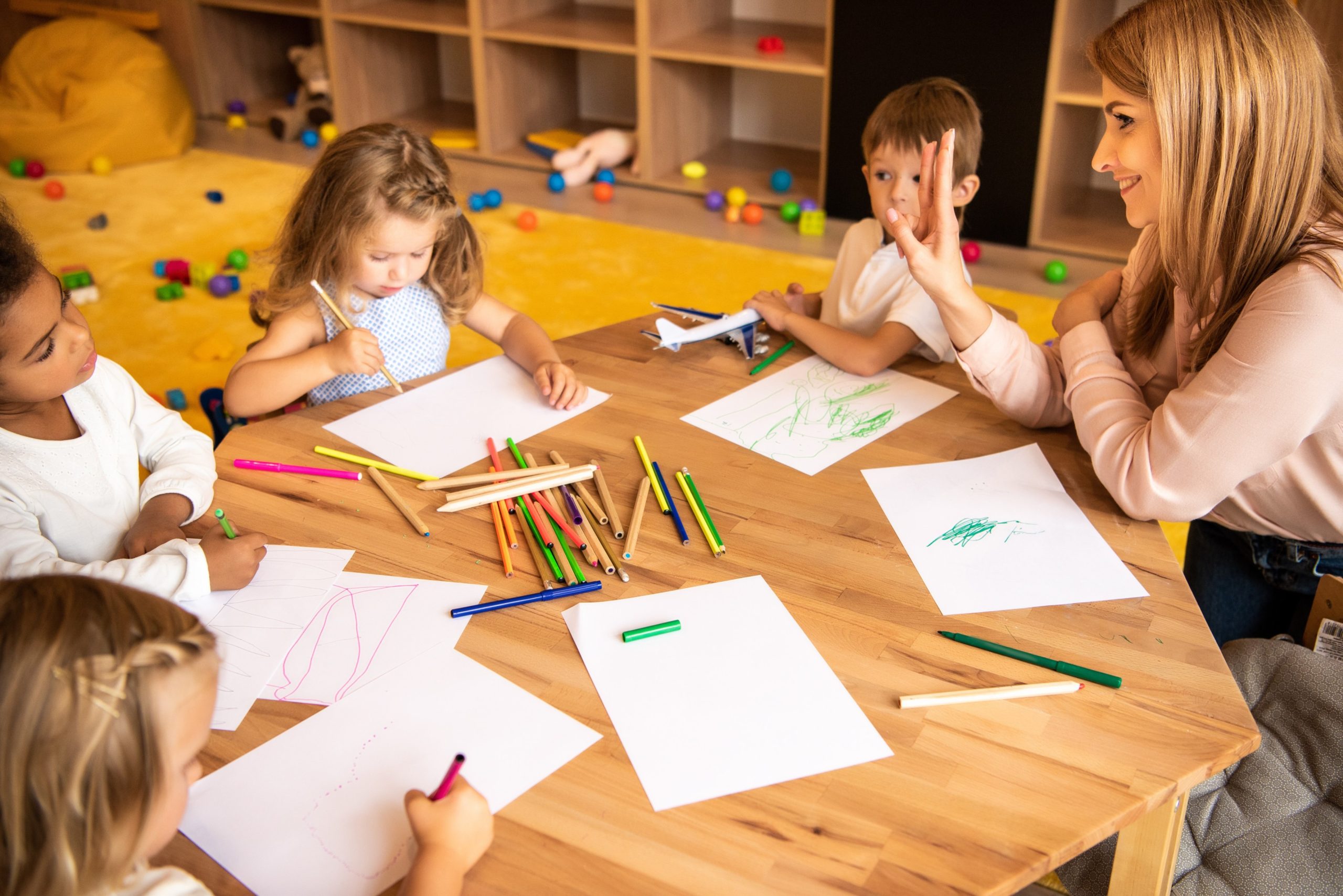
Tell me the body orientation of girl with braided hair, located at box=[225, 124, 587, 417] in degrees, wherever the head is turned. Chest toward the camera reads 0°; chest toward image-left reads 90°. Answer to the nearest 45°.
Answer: approximately 315°

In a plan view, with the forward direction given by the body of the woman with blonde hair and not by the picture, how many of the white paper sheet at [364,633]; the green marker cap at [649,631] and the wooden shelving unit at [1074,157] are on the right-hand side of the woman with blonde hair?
1

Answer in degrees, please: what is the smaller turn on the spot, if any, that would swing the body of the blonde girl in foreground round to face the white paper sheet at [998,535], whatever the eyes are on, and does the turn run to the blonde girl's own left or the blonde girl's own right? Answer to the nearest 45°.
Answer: approximately 45° to the blonde girl's own right

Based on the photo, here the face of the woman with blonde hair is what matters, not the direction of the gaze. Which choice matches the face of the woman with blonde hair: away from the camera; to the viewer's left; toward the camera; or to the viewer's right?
to the viewer's left

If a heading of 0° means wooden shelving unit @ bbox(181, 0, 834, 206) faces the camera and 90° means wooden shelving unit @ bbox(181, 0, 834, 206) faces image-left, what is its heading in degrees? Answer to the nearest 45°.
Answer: approximately 45°

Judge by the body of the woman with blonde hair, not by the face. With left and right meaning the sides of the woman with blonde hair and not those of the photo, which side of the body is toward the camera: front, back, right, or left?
left

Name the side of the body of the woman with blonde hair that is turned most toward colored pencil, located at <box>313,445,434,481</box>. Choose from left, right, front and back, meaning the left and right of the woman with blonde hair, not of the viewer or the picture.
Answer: front

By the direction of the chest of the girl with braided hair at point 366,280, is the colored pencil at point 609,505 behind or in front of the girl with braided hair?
in front

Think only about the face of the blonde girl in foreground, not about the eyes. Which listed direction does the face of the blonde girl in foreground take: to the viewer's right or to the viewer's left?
to the viewer's right

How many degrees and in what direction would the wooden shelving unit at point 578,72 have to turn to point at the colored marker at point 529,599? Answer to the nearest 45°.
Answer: approximately 45° to its left

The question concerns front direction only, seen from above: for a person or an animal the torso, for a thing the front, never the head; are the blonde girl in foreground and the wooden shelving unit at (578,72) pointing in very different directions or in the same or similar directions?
very different directions
